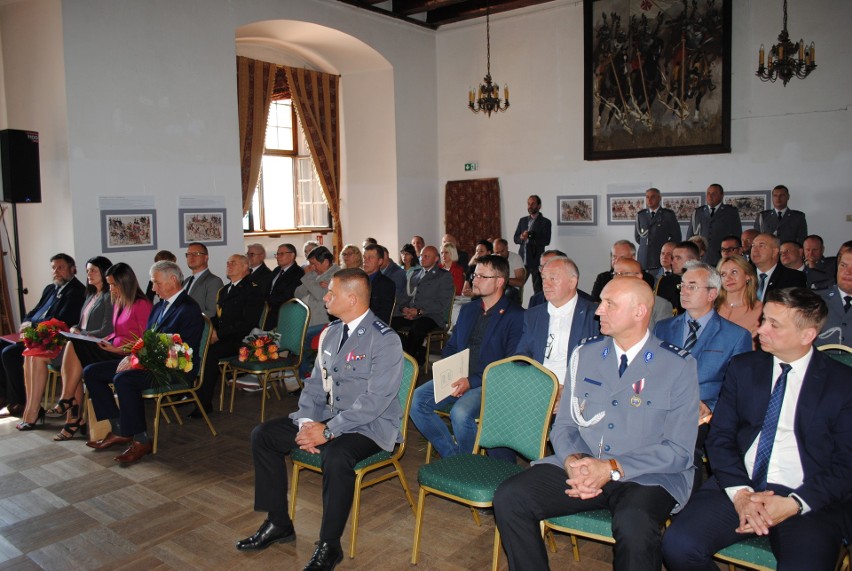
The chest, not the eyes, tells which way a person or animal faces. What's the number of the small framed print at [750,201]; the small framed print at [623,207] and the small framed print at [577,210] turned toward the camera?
3

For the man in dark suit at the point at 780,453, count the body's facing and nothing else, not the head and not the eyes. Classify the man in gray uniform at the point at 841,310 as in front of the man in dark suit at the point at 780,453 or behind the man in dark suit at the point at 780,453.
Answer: behind

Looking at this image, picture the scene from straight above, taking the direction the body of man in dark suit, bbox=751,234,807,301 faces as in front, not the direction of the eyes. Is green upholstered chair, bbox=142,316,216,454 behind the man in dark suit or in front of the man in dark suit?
in front

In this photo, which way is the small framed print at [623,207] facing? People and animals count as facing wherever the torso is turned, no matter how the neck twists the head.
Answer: toward the camera

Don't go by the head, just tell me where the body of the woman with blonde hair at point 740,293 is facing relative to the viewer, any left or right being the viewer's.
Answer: facing the viewer and to the left of the viewer

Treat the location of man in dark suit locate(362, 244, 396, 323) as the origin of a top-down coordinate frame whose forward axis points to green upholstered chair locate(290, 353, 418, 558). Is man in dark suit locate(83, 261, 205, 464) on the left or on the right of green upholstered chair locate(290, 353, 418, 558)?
right

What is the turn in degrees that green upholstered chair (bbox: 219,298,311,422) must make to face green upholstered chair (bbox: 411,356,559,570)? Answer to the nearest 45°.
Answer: approximately 45° to its left

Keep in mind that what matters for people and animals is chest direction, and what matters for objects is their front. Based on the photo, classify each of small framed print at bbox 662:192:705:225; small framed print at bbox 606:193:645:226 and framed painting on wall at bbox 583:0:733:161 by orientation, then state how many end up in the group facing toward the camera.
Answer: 3

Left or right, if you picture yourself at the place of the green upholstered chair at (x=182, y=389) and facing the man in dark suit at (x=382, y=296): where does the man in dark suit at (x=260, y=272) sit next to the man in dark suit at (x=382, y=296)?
left

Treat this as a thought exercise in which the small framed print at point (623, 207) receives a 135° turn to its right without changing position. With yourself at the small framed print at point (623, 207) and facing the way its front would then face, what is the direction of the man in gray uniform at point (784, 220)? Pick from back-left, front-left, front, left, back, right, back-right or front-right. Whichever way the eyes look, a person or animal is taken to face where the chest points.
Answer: back

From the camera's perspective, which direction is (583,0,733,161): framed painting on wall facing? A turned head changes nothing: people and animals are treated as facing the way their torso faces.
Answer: toward the camera

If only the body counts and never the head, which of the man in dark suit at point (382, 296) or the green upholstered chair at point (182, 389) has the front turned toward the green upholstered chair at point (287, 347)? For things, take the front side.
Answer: the man in dark suit

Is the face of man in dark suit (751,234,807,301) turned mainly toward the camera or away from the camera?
toward the camera

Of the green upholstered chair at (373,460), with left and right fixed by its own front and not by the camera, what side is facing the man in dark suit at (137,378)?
right

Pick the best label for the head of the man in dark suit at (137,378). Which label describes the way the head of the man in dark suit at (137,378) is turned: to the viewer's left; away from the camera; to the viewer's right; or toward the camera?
to the viewer's left
